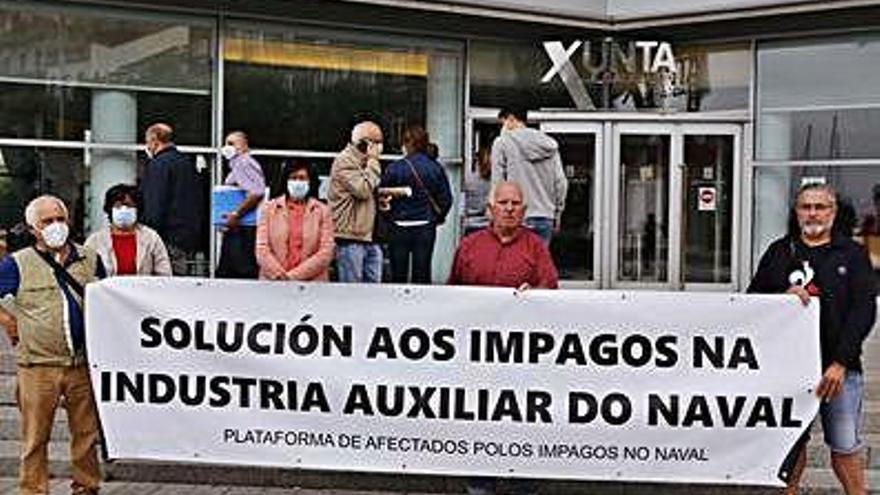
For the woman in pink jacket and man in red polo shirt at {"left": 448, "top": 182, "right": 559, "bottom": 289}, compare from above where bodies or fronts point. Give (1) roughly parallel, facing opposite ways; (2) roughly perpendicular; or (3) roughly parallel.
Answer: roughly parallel

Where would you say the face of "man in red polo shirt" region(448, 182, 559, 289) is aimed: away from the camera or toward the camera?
toward the camera

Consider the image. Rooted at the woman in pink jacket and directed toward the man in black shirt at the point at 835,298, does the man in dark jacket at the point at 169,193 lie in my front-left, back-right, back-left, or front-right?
back-left

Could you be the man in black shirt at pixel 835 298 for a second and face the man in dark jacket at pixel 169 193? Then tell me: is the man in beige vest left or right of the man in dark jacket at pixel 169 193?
left

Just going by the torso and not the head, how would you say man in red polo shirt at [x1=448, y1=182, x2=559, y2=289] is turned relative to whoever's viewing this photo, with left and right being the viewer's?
facing the viewer

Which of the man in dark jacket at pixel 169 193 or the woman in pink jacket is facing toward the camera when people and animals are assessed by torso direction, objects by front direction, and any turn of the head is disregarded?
the woman in pink jacket

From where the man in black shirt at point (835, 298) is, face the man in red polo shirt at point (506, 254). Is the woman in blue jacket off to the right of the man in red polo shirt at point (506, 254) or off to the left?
right

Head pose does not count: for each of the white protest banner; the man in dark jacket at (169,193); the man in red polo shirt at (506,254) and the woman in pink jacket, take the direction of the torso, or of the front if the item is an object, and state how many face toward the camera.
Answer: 3

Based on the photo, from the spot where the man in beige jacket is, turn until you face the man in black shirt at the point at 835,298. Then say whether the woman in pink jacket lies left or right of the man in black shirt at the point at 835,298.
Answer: right

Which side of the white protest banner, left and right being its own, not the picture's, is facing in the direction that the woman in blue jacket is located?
back

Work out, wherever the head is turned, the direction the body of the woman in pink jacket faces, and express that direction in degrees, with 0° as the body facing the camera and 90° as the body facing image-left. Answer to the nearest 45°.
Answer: approximately 0°

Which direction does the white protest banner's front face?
toward the camera

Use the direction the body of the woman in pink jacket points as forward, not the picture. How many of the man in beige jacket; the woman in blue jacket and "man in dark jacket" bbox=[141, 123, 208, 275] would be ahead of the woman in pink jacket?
0

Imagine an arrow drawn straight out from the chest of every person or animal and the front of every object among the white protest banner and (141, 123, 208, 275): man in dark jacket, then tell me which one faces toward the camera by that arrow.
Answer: the white protest banner
